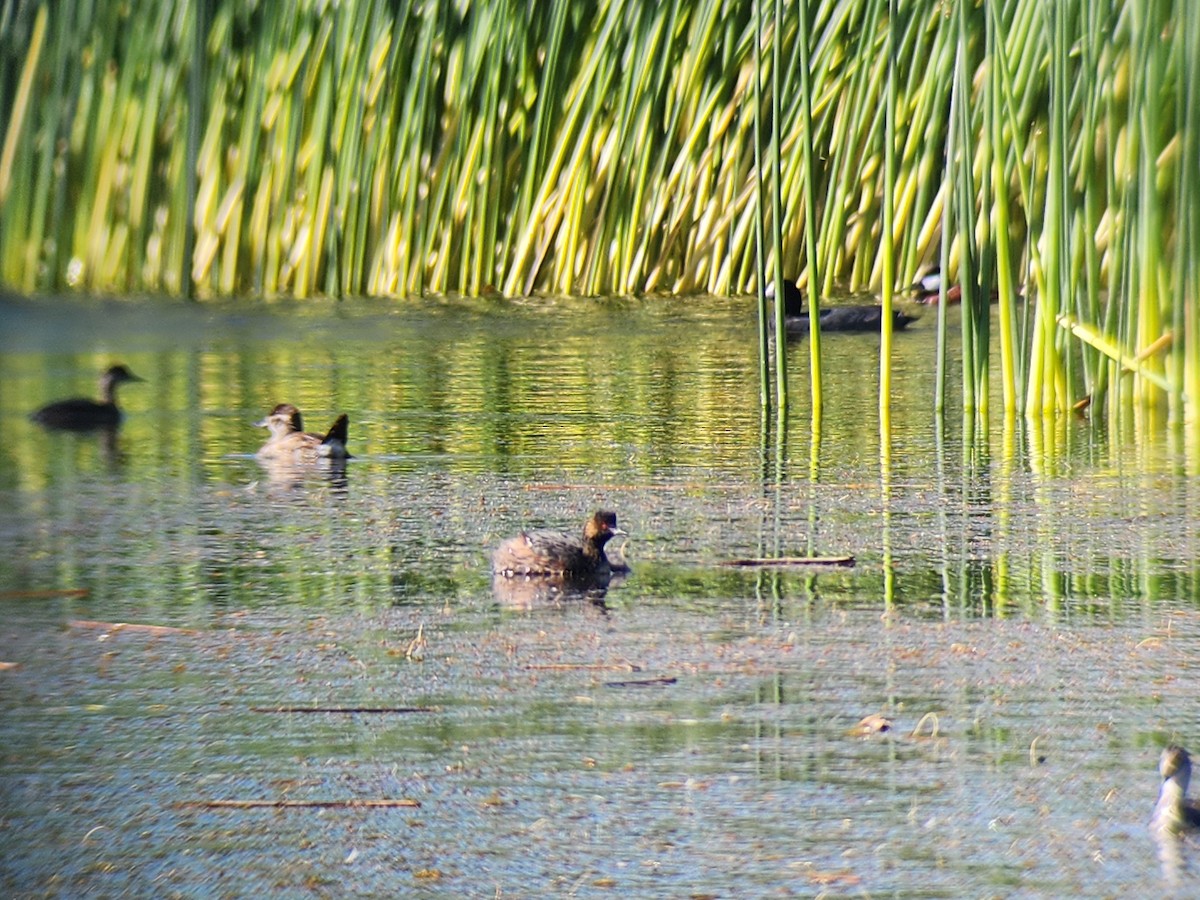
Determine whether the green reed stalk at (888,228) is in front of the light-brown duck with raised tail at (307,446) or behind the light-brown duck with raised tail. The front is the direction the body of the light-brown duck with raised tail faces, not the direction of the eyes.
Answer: behind

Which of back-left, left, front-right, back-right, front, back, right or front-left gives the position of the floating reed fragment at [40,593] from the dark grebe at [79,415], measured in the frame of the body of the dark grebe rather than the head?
right

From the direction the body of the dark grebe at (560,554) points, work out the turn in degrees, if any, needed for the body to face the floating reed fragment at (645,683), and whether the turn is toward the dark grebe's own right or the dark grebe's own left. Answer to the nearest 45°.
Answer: approximately 90° to the dark grebe's own right

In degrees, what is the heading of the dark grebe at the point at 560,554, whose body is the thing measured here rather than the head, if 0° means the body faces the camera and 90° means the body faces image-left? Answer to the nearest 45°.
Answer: approximately 270°

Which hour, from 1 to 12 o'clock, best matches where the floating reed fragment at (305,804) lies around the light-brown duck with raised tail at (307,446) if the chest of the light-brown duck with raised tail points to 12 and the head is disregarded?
The floating reed fragment is roughly at 9 o'clock from the light-brown duck with raised tail.

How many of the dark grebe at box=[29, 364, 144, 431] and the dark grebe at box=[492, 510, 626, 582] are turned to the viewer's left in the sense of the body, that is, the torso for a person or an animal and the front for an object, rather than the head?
0

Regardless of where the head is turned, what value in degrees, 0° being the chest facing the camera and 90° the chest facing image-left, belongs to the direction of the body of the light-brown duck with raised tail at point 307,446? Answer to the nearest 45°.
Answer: approximately 90°

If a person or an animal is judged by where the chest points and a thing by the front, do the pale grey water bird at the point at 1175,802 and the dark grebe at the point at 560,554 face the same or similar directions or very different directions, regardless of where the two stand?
very different directions
